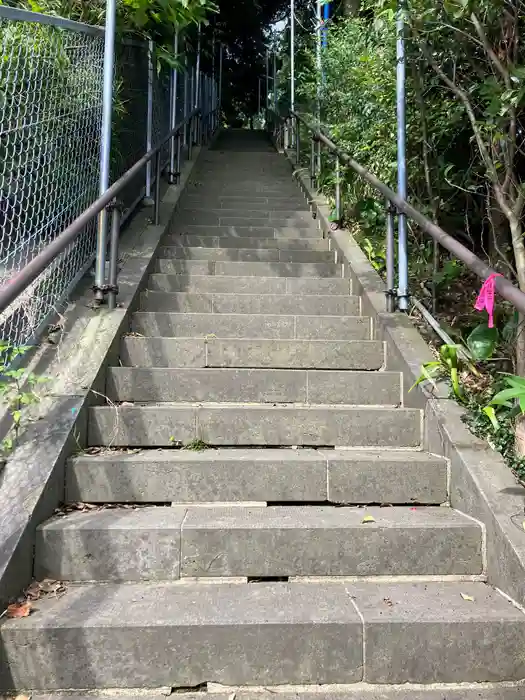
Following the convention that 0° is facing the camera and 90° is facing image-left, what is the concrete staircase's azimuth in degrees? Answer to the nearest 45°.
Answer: approximately 0°
